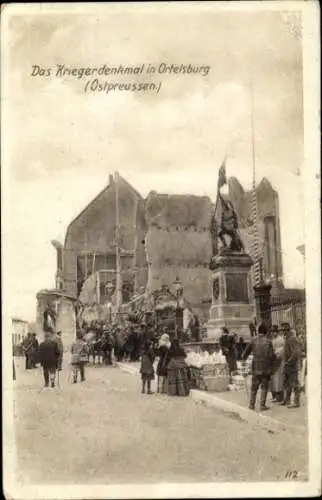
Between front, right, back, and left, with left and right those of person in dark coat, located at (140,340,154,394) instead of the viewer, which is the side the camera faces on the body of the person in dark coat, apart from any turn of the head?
back

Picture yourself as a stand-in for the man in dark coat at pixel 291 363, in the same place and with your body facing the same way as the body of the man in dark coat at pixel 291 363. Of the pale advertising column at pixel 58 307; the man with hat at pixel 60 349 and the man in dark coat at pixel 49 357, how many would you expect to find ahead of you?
3

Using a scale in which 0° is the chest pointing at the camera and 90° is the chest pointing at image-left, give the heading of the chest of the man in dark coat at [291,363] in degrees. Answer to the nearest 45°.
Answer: approximately 90°

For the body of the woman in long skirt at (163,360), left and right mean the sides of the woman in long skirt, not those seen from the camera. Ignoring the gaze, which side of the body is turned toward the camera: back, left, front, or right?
back

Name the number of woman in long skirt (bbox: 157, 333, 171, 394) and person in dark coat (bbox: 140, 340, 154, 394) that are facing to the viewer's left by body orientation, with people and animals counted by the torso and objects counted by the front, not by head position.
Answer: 0
